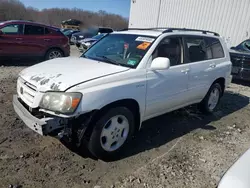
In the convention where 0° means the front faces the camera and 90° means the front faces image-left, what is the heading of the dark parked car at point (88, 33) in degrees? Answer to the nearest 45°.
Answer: approximately 45°

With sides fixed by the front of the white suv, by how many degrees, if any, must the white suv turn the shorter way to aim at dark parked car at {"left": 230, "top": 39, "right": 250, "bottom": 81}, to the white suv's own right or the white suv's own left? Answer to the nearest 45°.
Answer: approximately 180°

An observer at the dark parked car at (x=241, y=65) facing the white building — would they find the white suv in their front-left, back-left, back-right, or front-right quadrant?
back-left

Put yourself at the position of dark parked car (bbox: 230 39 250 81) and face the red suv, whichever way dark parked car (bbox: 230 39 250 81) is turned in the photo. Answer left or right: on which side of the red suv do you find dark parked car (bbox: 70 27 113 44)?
right

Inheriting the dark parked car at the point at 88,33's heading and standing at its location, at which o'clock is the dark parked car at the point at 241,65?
the dark parked car at the point at 241,65 is roughly at 10 o'clock from the dark parked car at the point at 88,33.

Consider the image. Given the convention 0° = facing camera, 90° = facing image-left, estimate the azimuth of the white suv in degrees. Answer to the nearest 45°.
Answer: approximately 45°
